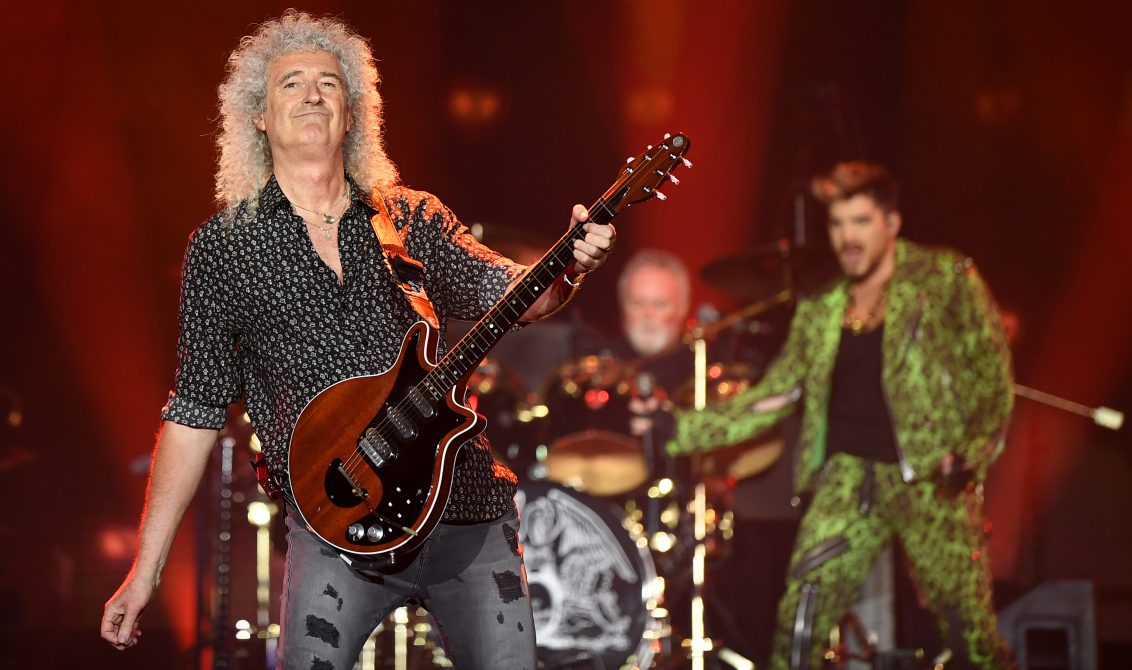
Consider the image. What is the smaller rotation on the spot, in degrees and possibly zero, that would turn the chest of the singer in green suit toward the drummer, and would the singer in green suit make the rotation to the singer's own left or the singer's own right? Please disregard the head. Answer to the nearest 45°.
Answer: approximately 90° to the singer's own right

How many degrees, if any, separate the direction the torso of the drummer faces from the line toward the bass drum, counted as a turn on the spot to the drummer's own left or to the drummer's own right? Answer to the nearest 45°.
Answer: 0° — they already face it

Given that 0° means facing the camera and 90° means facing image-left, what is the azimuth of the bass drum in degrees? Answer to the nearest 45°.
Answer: approximately 0°
